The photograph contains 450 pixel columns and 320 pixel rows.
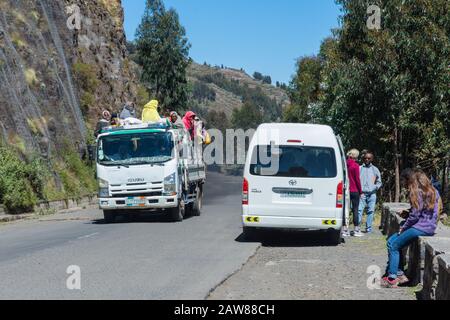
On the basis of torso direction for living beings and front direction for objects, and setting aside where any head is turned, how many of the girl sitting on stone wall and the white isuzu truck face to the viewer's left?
1

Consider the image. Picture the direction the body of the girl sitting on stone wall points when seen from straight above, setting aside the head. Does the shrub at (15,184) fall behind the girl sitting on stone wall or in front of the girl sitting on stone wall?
in front

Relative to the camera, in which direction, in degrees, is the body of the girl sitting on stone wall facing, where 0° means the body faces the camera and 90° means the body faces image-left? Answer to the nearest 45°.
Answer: approximately 90°

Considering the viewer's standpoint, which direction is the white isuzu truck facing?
facing the viewer

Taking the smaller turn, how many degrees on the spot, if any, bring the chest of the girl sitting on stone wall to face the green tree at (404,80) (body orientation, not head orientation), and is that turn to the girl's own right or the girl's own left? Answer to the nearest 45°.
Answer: approximately 90° to the girl's own right

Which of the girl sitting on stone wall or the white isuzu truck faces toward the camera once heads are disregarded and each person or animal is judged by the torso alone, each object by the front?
the white isuzu truck

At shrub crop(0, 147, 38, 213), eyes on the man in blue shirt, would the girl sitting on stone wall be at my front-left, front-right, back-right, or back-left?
front-right

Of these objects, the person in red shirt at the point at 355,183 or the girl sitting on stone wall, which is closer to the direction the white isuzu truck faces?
the girl sitting on stone wall

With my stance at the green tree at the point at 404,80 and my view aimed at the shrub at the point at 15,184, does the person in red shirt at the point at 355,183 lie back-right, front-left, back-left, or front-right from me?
front-left

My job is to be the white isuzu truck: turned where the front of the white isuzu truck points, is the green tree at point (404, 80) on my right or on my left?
on my left

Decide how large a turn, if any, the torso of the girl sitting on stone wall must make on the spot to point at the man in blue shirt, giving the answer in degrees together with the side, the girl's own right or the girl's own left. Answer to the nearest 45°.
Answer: approximately 90° to the girl's own right

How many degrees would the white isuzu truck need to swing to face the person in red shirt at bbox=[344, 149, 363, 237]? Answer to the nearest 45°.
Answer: approximately 45° to its left
